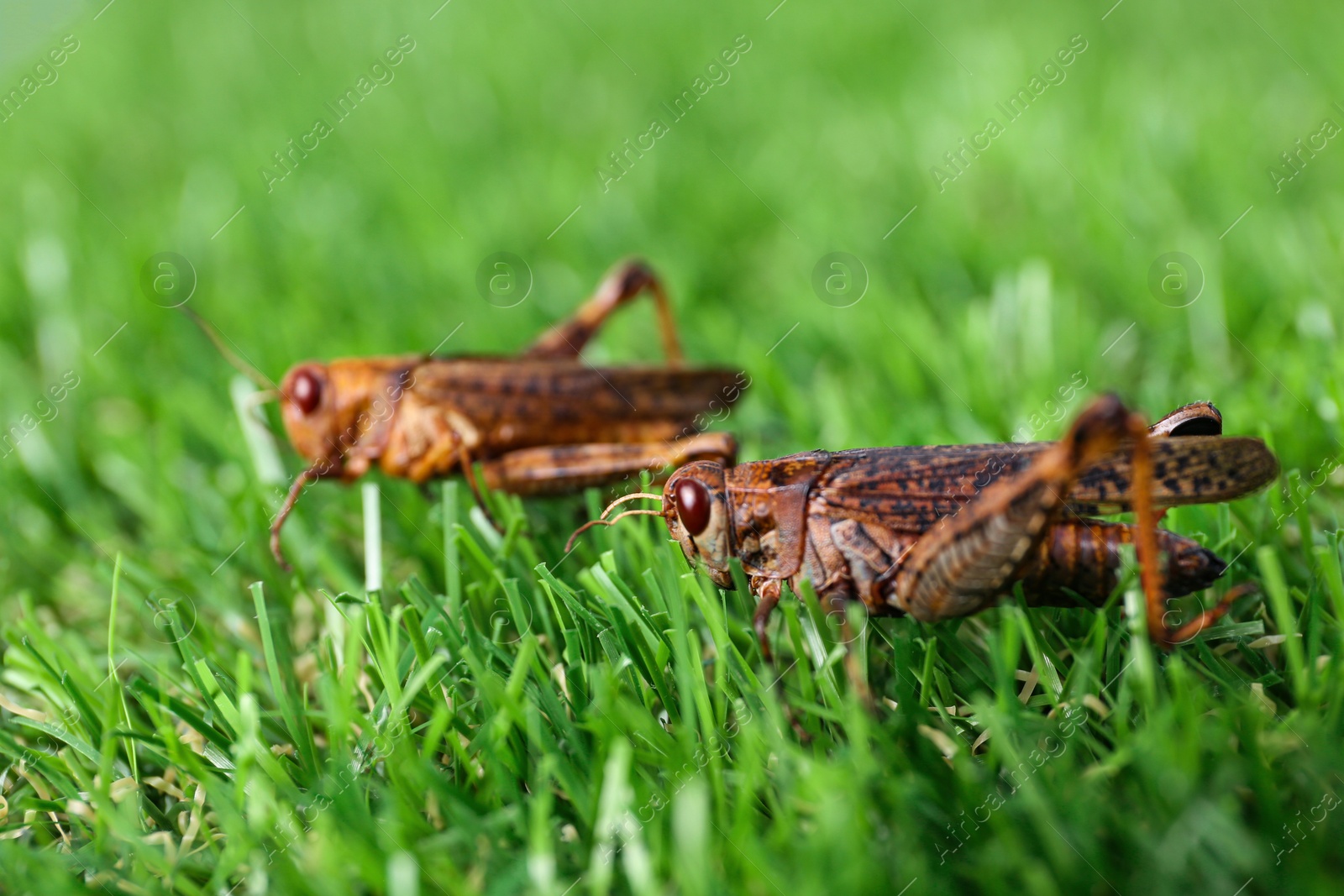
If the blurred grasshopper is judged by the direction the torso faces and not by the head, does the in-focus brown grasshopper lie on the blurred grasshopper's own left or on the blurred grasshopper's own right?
on the blurred grasshopper's own left

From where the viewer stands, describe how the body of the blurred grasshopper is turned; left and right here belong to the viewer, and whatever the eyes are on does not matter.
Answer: facing to the left of the viewer

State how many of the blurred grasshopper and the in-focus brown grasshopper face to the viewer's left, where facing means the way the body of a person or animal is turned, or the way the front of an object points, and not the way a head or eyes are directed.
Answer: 2

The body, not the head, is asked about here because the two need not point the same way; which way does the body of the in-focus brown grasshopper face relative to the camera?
to the viewer's left
